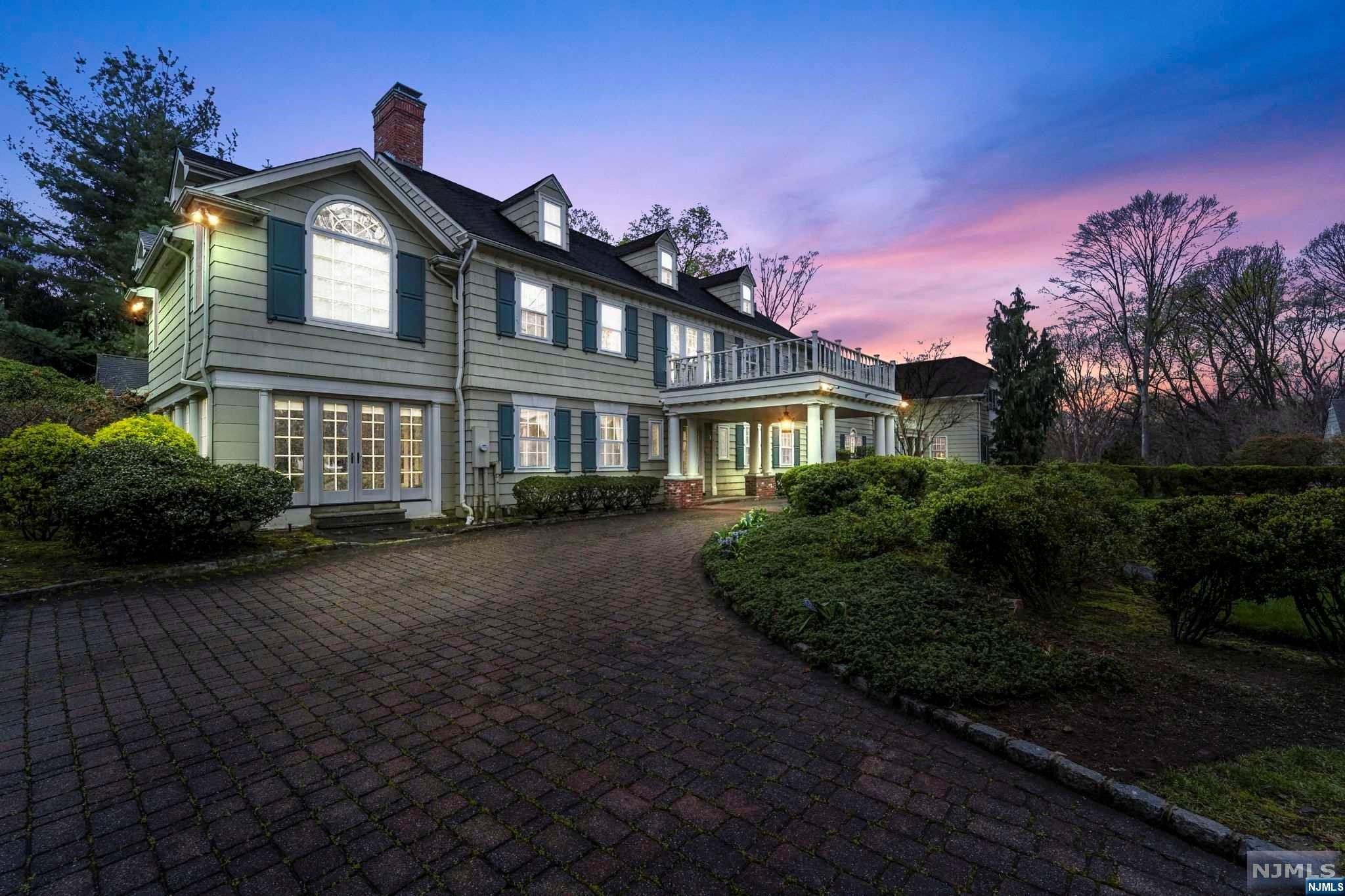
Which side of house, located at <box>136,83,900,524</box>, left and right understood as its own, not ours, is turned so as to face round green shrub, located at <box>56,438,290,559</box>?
right

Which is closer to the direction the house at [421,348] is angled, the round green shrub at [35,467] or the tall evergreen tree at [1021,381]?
the tall evergreen tree

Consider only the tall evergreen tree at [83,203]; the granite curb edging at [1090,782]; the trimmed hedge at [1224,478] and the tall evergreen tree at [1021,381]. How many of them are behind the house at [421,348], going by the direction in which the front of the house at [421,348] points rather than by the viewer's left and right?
1

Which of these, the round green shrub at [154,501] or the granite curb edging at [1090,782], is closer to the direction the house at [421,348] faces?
the granite curb edging

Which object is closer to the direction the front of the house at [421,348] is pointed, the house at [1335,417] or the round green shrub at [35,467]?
the house

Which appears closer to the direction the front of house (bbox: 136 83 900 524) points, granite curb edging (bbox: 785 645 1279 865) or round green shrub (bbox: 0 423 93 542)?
the granite curb edging

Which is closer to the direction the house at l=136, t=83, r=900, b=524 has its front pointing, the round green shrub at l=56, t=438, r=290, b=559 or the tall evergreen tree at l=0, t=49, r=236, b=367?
the round green shrub

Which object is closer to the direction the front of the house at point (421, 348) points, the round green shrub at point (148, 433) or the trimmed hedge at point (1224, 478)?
the trimmed hedge

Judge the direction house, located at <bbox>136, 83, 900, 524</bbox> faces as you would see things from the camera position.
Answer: facing the viewer and to the right of the viewer

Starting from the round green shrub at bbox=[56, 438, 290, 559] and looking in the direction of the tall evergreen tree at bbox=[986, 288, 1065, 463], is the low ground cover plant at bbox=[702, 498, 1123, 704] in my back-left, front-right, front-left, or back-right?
front-right

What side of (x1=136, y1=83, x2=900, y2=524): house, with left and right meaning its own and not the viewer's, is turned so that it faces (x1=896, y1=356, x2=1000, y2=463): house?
left

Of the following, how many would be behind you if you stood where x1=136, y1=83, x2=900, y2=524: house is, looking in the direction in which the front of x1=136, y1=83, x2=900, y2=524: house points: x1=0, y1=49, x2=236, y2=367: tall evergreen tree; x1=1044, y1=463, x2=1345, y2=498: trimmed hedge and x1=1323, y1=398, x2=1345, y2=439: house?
1

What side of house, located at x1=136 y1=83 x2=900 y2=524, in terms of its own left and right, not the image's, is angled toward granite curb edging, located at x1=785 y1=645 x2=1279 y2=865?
front

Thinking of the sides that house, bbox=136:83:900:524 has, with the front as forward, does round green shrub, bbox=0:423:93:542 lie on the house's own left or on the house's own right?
on the house's own right

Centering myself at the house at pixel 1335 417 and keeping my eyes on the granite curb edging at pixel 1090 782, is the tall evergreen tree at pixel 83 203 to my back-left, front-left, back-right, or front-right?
front-right

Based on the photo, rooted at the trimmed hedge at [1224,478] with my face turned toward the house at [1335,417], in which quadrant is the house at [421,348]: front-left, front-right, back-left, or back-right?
back-left
